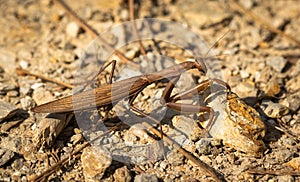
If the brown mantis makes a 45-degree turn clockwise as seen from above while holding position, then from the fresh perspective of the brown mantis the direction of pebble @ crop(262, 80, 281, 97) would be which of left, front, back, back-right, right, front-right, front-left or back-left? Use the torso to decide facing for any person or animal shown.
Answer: front-left

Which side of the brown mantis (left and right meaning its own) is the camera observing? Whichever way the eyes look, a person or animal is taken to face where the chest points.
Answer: right

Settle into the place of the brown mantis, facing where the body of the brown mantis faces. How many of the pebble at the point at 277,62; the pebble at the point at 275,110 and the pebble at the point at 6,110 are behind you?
1

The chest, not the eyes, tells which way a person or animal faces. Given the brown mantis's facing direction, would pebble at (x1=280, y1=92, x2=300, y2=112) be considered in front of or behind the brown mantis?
in front

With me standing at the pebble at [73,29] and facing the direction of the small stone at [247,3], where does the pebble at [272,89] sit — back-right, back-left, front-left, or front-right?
front-right

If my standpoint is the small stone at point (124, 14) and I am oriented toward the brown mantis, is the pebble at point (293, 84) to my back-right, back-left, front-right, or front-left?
front-left

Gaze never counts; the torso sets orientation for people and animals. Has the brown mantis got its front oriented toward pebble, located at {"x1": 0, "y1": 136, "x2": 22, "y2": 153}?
no

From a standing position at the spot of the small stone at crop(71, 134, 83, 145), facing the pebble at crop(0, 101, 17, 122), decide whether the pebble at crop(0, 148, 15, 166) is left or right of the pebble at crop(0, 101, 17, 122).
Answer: left

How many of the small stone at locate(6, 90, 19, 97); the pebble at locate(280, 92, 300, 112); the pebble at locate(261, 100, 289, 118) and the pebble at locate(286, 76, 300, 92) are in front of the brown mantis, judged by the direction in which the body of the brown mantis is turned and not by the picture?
3

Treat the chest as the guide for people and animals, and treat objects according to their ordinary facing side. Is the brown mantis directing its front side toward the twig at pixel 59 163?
no

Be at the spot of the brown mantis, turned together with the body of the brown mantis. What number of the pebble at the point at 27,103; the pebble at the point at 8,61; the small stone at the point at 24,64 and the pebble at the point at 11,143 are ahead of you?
0

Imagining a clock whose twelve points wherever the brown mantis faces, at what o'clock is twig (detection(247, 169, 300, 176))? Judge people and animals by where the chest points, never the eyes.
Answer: The twig is roughly at 1 o'clock from the brown mantis.

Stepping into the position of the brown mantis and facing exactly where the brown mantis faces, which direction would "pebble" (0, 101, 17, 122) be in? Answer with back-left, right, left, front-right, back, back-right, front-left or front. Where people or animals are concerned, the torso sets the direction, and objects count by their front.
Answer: back

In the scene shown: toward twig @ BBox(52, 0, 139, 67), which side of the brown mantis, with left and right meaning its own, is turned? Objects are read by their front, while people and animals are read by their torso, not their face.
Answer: left

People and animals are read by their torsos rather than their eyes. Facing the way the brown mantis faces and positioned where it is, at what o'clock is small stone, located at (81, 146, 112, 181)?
The small stone is roughly at 4 o'clock from the brown mantis.

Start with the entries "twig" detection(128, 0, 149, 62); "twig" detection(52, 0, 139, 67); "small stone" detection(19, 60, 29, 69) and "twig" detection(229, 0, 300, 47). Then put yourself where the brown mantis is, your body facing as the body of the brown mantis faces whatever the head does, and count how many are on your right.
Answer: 0

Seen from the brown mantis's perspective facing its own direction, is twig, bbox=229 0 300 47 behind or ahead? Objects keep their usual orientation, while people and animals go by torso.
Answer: ahead

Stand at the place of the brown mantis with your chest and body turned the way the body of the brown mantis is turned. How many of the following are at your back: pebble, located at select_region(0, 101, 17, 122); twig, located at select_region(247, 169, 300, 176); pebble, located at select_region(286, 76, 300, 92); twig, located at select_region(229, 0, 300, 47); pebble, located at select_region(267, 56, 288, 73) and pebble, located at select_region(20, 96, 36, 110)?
2

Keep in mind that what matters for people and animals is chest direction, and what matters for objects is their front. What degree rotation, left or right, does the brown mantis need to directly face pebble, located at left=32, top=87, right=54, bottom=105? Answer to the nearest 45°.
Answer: approximately 180°

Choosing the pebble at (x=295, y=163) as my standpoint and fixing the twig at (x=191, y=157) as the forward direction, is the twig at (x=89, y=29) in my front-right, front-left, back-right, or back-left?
front-right

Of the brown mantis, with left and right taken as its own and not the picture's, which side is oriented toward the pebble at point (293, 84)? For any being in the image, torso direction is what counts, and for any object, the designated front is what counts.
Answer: front
